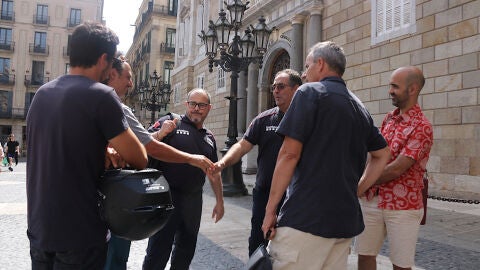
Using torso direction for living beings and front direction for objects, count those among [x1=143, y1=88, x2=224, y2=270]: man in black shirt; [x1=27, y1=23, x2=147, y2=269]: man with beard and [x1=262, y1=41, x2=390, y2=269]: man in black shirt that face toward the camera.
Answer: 1

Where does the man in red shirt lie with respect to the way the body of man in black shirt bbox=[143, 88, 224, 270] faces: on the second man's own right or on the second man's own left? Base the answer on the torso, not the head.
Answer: on the second man's own left

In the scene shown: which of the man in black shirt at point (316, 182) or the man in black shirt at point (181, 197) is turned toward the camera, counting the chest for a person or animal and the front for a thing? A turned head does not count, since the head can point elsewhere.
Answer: the man in black shirt at point (181, 197)

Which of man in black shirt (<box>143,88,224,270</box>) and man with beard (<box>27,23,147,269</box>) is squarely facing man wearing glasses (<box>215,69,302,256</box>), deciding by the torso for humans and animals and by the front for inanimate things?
the man with beard

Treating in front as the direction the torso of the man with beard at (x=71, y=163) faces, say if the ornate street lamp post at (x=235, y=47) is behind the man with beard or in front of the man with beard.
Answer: in front

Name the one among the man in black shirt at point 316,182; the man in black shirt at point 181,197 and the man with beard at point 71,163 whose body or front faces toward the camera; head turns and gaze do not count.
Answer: the man in black shirt at point 181,197

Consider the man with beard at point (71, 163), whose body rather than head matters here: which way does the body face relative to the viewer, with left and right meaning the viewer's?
facing away from the viewer and to the right of the viewer

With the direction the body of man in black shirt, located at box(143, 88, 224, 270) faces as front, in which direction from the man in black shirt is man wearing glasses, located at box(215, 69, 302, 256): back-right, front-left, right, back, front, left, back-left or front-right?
left

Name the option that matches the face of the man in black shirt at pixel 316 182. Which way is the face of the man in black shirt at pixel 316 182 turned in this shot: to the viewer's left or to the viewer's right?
to the viewer's left

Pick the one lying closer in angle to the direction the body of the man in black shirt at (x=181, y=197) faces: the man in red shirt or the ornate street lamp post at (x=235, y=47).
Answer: the man in red shirt

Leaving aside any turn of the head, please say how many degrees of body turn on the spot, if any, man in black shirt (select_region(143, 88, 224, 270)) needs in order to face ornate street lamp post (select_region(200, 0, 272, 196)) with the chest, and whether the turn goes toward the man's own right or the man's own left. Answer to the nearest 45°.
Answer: approximately 180°

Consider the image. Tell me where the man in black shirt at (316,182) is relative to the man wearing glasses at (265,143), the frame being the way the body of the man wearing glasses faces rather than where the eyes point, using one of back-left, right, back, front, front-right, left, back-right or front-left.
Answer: front-left

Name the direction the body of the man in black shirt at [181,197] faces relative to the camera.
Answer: toward the camera

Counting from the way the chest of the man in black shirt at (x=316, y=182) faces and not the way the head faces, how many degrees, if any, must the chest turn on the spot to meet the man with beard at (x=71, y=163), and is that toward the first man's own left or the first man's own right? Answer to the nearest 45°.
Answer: approximately 90° to the first man's own left

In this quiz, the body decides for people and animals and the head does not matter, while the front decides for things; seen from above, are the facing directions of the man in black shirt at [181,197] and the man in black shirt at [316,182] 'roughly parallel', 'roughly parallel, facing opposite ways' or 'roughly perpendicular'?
roughly parallel, facing opposite ways

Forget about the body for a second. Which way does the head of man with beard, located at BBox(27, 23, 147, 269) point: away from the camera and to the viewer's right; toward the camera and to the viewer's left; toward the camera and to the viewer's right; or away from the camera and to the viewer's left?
away from the camera and to the viewer's right

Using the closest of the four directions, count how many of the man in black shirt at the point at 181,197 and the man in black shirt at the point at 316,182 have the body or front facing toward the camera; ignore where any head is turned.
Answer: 1

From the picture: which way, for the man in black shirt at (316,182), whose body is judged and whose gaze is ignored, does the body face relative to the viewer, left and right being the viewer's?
facing away from the viewer and to the left of the viewer

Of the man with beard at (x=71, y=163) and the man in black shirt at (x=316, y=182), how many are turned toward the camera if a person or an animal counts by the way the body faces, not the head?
0
